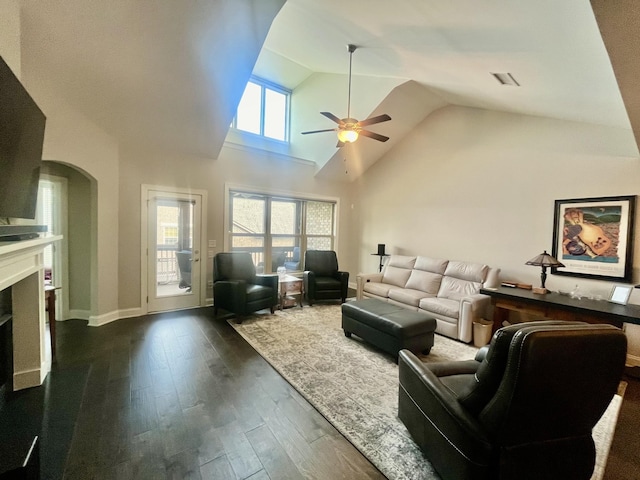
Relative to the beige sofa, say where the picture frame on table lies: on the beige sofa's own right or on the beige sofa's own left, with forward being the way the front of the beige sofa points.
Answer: on the beige sofa's own left

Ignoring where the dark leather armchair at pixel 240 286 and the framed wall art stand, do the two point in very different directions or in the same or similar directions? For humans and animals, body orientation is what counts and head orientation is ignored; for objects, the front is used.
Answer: very different directions

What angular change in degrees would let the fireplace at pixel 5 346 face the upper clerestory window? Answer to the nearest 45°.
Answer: approximately 45° to its left

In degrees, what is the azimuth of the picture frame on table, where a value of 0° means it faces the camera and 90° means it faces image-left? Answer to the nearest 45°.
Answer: approximately 45°

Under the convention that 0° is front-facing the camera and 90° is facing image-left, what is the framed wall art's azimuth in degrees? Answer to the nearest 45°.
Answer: approximately 45°

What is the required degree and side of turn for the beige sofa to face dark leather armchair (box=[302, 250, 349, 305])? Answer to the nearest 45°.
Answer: approximately 45° to its right

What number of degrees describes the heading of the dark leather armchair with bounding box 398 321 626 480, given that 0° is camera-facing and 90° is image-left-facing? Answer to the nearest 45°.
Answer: approximately 135°

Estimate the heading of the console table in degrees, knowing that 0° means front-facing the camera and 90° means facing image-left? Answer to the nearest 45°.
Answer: approximately 45°

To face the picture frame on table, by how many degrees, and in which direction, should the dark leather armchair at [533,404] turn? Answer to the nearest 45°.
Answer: approximately 45° to its right

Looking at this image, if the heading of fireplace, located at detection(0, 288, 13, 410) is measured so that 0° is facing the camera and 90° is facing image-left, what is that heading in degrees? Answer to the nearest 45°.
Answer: approximately 270°
